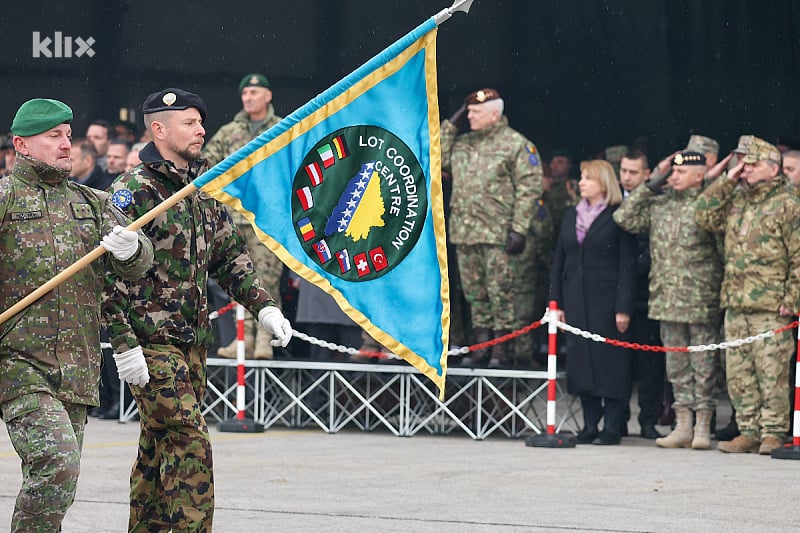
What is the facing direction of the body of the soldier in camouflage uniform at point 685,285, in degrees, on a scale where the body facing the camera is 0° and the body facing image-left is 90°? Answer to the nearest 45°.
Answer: approximately 45°

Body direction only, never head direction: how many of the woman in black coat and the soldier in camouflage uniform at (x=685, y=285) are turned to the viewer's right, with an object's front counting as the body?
0

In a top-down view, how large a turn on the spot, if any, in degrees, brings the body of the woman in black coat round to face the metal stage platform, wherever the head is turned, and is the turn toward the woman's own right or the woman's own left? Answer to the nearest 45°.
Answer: approximately 45° to the woman's own right

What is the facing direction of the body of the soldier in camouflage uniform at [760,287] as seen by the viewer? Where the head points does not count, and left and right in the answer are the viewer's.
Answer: facing the viewer and to the left of the viewer

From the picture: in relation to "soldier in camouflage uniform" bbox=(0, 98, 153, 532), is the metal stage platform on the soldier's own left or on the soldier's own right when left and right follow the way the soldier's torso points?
on the soldier's own left

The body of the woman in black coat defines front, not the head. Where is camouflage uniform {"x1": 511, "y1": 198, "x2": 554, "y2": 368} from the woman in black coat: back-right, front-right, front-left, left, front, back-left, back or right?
right

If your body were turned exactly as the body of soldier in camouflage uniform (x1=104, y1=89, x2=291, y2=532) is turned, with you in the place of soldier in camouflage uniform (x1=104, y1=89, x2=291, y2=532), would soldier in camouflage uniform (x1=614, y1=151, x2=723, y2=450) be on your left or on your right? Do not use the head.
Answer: on your left

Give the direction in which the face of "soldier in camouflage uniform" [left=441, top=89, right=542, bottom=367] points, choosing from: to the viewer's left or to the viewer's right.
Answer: to the viewer's left

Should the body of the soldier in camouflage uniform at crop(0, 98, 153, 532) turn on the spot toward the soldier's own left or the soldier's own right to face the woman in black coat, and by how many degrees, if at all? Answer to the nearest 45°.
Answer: approximately 90° to the soldier's own left

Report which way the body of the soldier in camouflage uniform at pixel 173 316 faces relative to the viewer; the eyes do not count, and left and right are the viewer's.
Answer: facing the viewer and to the right of the viewer

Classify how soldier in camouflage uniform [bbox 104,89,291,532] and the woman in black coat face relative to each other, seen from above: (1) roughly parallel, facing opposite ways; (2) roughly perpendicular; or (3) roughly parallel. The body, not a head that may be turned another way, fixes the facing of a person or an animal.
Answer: roughly perpendicular
